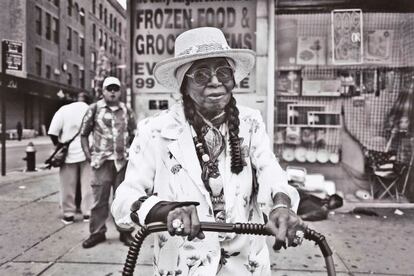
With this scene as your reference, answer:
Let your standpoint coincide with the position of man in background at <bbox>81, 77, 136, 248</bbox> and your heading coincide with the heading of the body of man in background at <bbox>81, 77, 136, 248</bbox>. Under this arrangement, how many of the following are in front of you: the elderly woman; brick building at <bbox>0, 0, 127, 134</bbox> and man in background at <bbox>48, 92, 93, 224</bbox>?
1

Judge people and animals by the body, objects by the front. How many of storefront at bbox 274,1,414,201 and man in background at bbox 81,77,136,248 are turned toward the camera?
2

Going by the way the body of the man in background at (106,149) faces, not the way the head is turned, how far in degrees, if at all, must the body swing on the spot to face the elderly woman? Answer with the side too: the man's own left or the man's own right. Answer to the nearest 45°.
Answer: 0° — they already face them

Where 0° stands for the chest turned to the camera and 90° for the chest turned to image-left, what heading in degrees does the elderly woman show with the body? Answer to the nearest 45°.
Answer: approximately 0°

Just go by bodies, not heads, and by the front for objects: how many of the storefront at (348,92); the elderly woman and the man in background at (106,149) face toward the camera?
3

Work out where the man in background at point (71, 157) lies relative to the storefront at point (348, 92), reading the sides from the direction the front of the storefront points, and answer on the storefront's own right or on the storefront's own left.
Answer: on the storefront's own right

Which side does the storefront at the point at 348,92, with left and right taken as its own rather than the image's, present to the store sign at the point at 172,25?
right

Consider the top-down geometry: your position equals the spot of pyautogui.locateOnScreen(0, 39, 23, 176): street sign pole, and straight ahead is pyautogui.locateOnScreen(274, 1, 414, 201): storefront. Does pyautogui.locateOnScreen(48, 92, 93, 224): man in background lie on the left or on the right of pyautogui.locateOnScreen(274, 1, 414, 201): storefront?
right

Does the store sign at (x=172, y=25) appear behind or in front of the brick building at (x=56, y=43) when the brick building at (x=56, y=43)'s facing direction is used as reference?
in front

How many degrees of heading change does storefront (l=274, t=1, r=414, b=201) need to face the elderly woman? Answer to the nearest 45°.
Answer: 0° — it already faces them

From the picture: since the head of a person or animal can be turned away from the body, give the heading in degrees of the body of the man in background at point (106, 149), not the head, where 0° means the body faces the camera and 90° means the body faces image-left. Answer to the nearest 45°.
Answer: approximately 0°
